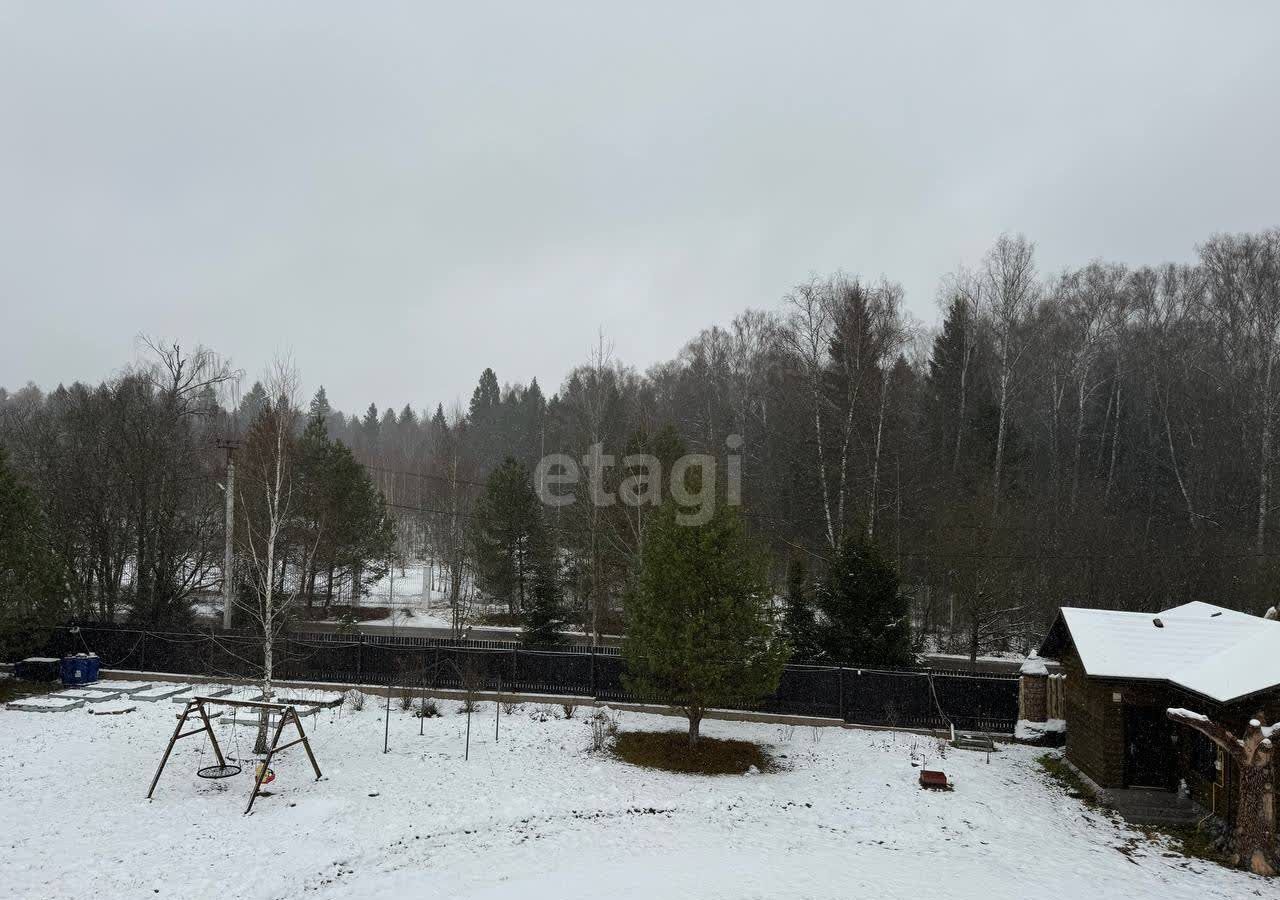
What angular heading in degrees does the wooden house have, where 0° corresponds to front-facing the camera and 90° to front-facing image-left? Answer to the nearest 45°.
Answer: approximately 0°

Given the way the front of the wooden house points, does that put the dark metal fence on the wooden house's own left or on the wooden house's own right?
on the wooden house's own right
